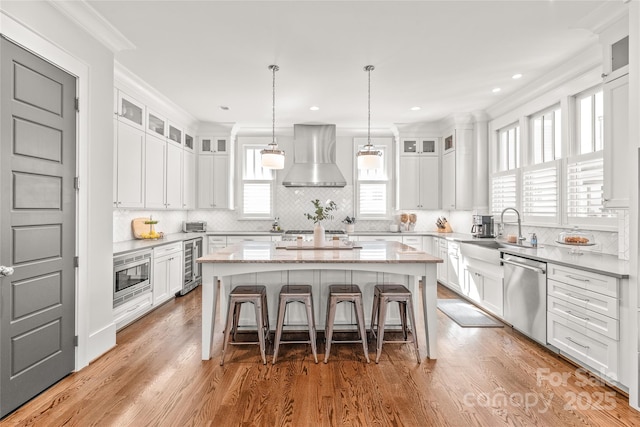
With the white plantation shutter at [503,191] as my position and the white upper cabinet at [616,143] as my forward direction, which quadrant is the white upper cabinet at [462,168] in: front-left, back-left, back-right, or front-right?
back-right

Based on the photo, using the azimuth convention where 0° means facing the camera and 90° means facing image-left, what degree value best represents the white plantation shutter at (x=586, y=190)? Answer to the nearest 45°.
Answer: approximately 45°

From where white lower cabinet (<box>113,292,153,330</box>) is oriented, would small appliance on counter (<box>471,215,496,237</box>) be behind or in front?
in front

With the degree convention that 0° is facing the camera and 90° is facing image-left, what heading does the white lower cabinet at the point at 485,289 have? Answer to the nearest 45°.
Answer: approximately 45°

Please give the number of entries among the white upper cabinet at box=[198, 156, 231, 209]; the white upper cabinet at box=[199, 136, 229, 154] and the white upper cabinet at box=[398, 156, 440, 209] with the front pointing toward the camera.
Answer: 3

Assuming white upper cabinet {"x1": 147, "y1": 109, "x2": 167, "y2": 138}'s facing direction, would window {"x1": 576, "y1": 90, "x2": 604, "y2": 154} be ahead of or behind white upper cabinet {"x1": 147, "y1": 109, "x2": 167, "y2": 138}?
ahead

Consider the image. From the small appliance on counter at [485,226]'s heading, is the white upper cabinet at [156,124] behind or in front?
in front

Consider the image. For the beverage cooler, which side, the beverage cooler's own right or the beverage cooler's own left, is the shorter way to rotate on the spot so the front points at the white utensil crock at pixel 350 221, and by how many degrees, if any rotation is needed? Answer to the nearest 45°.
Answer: approximately 45° to the beverage cooler's own left

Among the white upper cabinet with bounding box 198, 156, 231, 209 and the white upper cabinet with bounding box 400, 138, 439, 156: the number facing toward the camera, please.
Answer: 2

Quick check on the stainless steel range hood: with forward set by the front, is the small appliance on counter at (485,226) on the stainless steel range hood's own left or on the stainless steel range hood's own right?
on the stainless steel range hood's own left

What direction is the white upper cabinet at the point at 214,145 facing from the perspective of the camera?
toward the camera

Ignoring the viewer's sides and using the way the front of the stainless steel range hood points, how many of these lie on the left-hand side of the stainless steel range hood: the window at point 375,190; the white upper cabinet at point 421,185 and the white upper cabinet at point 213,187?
2

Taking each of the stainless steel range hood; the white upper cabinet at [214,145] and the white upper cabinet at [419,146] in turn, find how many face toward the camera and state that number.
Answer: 3

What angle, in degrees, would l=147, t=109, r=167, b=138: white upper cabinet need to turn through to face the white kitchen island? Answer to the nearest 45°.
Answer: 0° — it already faces it
